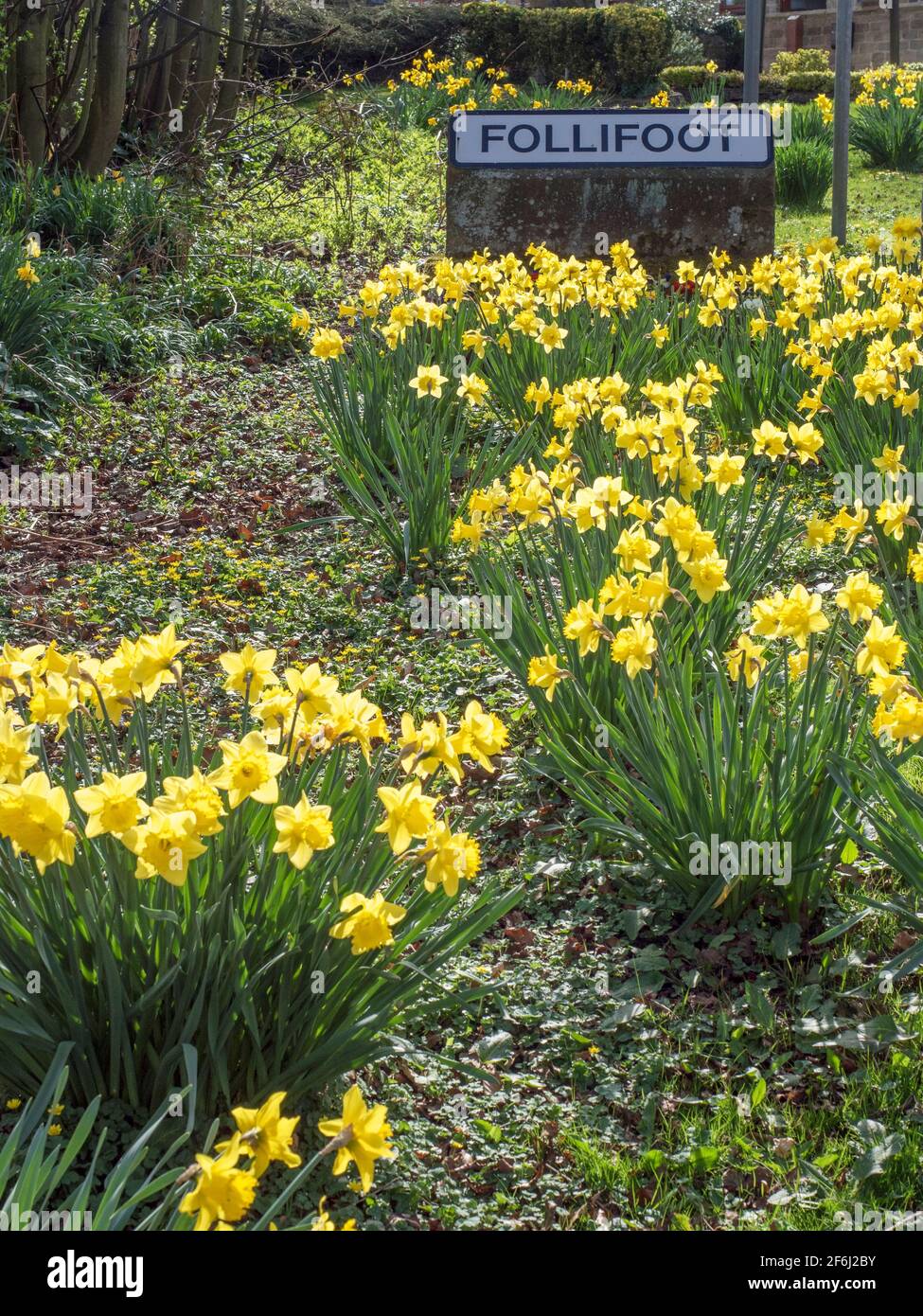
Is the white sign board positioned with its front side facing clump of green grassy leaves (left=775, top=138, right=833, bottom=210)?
no

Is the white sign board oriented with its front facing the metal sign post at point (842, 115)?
no

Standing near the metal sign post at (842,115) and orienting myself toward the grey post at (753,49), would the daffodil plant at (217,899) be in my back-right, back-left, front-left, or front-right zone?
back-left

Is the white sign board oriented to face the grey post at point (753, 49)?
no

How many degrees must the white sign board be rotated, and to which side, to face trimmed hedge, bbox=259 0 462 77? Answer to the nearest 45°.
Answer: approximately 180°

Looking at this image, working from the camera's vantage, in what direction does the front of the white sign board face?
facing the viewer

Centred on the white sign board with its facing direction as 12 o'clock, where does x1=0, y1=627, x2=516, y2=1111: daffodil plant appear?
The daffodil plant is roughly at 12 o'clock from the white sign board.

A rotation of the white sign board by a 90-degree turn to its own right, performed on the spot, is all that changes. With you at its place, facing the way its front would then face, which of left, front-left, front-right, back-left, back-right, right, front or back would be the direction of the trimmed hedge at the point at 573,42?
right

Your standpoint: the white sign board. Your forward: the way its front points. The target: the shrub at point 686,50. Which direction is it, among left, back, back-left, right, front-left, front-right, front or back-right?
back
